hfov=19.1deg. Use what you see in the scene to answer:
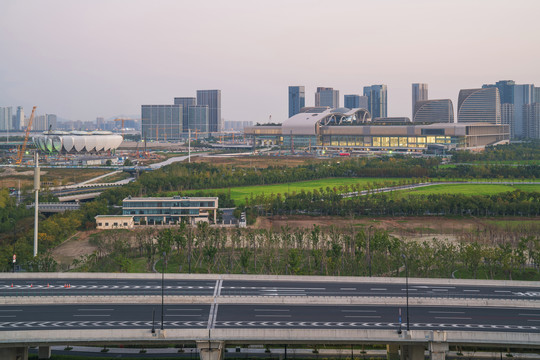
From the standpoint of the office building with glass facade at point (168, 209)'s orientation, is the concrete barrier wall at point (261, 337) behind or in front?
in front

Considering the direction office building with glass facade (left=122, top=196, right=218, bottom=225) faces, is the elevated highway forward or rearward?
forward

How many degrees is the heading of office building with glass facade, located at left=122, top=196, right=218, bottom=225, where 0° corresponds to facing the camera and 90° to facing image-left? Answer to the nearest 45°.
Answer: approximately 0°
